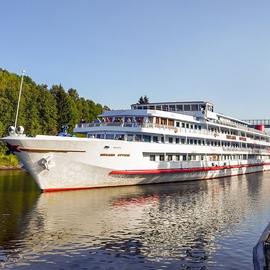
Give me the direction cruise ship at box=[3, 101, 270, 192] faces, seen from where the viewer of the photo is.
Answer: facing the viewer and to the left of the viewer
